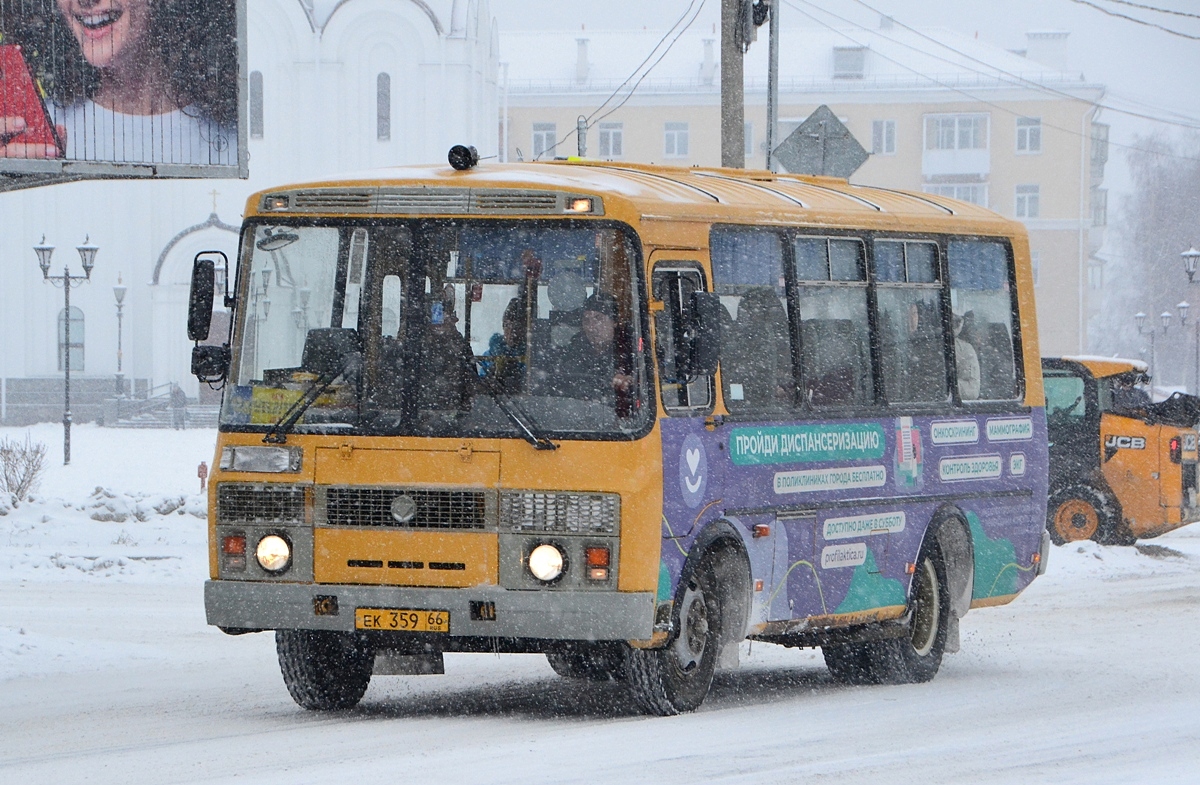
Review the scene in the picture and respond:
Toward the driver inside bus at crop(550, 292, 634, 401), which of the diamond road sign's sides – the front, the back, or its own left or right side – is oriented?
back

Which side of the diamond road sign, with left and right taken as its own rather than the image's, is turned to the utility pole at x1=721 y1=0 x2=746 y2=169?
left

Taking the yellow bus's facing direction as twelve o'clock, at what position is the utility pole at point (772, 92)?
The utility pole is roughly at 5 o'clock from the yellow bus.

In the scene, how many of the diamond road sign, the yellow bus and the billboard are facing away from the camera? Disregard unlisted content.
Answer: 1

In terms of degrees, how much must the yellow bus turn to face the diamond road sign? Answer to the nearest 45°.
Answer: approximately 135° to its right

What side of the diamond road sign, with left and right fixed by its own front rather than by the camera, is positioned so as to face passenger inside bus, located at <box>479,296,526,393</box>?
back

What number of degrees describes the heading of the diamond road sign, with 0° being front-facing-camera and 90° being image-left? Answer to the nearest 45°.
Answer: approximately 180°

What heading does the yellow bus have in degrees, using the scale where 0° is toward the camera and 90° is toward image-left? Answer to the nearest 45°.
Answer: approximately 45°

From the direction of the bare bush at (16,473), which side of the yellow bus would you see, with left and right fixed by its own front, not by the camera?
right

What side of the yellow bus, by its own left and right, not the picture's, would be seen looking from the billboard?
right
